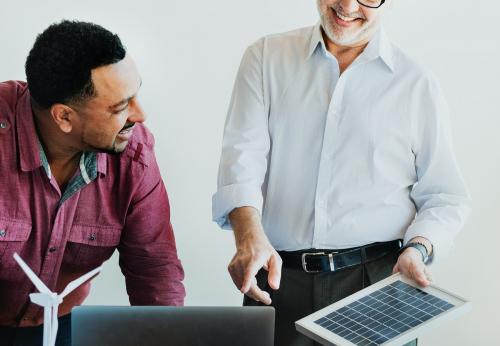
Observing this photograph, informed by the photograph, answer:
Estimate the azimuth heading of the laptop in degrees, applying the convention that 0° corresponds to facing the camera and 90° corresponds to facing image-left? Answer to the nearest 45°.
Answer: approximately 180°

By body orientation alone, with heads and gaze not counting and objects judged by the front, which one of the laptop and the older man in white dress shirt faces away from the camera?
the laptop

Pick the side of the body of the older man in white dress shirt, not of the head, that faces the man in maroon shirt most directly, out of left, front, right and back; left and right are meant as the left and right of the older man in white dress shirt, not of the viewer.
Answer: right

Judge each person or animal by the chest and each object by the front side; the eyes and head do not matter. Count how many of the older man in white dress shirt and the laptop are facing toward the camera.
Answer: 1

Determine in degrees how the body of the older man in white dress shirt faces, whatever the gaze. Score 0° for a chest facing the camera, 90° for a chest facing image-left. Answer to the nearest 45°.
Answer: approximately 0°

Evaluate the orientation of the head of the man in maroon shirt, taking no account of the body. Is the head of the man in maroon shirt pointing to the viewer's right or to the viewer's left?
to the viewer's right

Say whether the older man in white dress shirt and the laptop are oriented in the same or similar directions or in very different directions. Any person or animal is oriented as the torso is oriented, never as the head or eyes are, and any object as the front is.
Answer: very different directions
